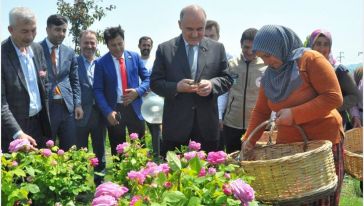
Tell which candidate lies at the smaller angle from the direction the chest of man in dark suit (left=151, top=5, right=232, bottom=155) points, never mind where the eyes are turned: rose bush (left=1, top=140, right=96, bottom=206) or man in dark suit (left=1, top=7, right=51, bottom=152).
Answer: the rose bush

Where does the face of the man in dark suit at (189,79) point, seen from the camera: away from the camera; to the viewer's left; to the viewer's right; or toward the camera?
toward the camera

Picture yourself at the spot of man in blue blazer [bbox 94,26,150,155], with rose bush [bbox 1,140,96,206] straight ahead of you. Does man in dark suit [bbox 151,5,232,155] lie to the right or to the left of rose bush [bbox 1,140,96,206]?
left

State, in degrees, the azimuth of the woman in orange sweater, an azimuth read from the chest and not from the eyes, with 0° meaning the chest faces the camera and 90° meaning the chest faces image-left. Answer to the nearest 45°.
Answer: approximately 45°

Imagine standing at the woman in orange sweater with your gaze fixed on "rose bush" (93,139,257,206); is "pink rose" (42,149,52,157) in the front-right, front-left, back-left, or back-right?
front-right

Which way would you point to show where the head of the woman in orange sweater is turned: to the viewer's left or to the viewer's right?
to the viewer's left

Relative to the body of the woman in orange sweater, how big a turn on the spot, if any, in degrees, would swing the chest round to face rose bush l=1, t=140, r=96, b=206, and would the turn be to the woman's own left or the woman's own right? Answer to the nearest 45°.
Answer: approximately 45° to the woman's own right

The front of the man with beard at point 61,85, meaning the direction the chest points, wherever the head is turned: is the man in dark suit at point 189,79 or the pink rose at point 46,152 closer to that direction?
the pink rose

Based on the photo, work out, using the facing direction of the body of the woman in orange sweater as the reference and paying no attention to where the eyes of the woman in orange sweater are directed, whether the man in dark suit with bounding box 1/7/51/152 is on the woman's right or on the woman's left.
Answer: on the woman's right

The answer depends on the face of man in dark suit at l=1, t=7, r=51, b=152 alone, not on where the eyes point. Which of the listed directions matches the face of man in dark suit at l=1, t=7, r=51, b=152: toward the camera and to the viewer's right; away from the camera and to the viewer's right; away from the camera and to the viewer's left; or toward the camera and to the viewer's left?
toward the camera and to the viewer's right

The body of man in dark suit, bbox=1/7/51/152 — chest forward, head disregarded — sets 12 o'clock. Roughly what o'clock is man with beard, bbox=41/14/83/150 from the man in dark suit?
The man with beard is roughly at 8 o'clock from the man in dark suit.

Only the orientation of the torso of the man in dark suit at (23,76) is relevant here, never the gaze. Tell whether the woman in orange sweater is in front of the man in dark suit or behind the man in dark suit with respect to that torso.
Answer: in front

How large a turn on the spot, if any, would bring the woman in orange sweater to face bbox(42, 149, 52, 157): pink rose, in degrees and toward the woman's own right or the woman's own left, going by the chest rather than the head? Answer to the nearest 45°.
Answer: approximately 45° to the woman's own right

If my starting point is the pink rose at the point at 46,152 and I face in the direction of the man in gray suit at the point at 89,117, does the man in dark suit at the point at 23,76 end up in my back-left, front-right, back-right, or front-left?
front-left

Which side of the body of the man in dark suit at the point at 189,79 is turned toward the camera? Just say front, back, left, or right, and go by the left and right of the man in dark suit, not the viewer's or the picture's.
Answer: front

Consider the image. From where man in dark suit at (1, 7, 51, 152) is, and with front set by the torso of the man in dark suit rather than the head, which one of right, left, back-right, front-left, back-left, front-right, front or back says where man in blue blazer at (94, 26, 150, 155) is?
left

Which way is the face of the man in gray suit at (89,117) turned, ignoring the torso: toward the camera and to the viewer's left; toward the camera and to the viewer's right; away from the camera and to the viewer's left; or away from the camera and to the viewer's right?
toward the camera and to the viewer's right
